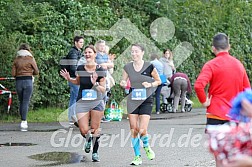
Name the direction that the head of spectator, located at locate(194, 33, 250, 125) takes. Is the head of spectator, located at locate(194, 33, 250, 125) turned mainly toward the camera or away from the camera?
away from the camera

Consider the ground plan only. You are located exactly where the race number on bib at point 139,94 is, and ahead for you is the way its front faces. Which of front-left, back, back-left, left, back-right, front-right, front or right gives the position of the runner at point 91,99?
right

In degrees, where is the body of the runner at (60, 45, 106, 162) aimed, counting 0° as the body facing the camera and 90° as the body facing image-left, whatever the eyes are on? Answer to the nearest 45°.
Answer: approximately 0°

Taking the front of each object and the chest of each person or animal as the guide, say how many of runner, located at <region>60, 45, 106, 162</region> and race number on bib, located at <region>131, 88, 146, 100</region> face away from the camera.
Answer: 0

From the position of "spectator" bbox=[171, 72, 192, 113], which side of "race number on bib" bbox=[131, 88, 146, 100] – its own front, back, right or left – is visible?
back
